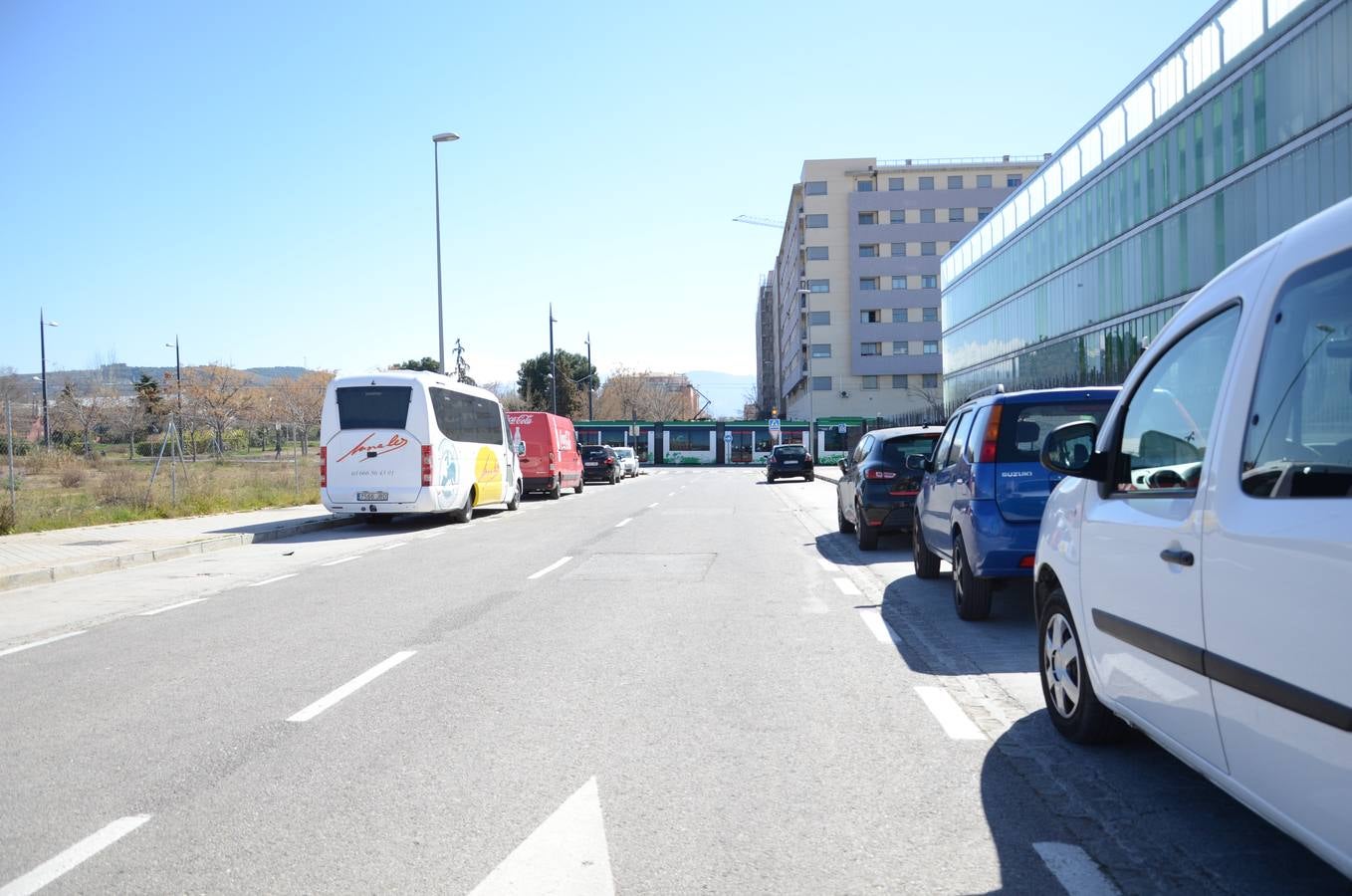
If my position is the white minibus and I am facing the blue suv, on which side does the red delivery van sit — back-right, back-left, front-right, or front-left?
back-left

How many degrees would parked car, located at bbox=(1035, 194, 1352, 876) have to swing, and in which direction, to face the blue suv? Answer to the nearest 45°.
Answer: approximately 45° to its right

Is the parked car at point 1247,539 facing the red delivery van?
yes

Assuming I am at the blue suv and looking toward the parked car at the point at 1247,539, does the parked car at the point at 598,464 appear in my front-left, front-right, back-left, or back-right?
back-right

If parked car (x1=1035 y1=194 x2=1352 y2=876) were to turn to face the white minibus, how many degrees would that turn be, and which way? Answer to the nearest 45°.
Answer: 0° — it already faces it

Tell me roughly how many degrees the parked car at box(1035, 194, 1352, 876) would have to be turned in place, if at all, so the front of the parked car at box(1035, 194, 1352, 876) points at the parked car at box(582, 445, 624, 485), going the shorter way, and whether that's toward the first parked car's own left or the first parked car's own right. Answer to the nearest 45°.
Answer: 0° — it already faces it

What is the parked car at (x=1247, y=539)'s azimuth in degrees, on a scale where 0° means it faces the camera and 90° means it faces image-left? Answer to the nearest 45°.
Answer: approximately 135°
